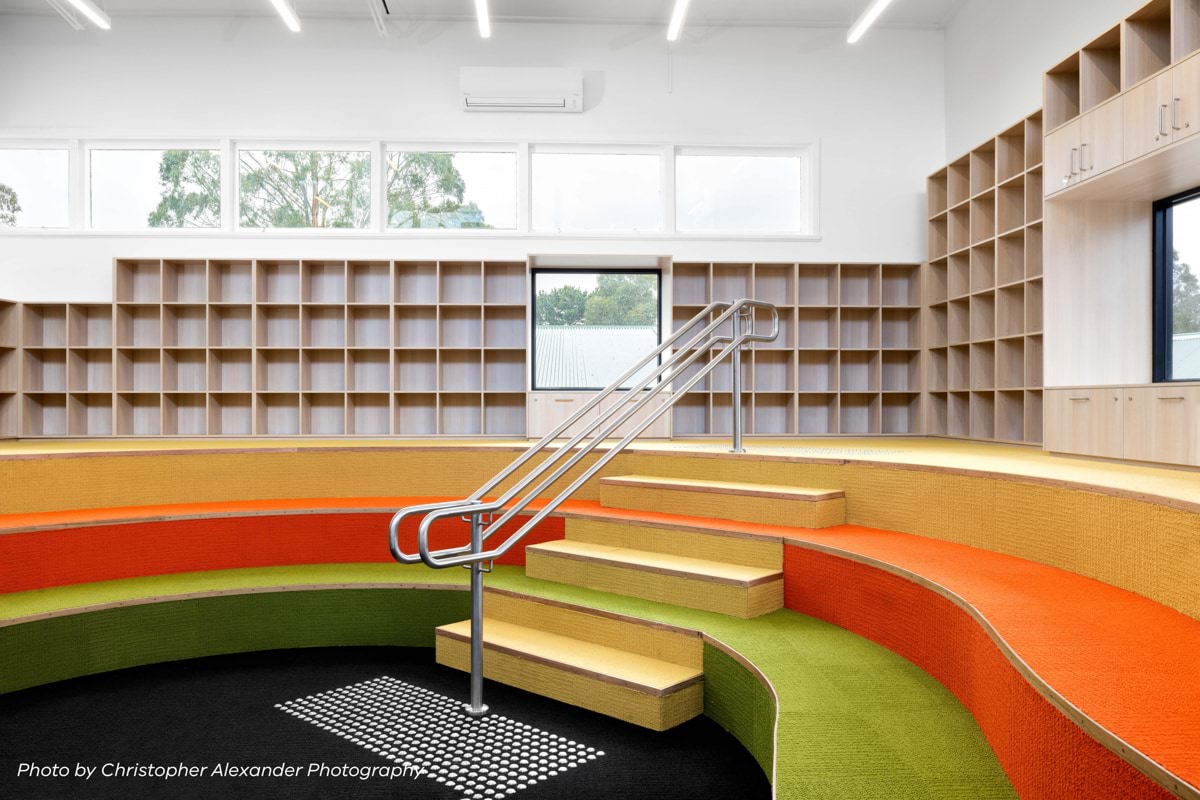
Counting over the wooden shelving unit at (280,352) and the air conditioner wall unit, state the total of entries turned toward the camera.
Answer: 2

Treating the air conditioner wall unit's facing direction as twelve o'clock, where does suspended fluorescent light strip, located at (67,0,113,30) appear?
The suspended fluorescent light strip is roughly at 2 o'clock from the air conditioner wall unit.

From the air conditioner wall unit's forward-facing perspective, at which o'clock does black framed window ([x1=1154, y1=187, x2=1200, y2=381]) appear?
The black framed window is roughly at 10 o'clock from the air conditioner wall unit.

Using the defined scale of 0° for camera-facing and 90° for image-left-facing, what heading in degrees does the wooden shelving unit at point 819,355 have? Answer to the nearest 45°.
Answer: approximately 0°

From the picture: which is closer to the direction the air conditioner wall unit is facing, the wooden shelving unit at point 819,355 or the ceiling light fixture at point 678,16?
the ceiling light fixture

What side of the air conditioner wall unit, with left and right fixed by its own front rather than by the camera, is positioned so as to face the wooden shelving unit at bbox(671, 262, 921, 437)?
left

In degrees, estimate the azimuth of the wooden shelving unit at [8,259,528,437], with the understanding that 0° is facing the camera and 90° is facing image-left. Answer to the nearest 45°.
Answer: approximately 0°

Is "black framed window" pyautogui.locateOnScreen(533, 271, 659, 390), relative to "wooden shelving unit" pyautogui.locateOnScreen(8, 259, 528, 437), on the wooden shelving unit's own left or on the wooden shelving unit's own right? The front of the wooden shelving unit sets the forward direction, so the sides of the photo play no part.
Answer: on the wooden shelving unit's own left

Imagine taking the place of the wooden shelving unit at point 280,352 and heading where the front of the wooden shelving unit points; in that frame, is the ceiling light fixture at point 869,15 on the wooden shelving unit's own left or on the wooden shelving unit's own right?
on the wooden shelving unit's own left
